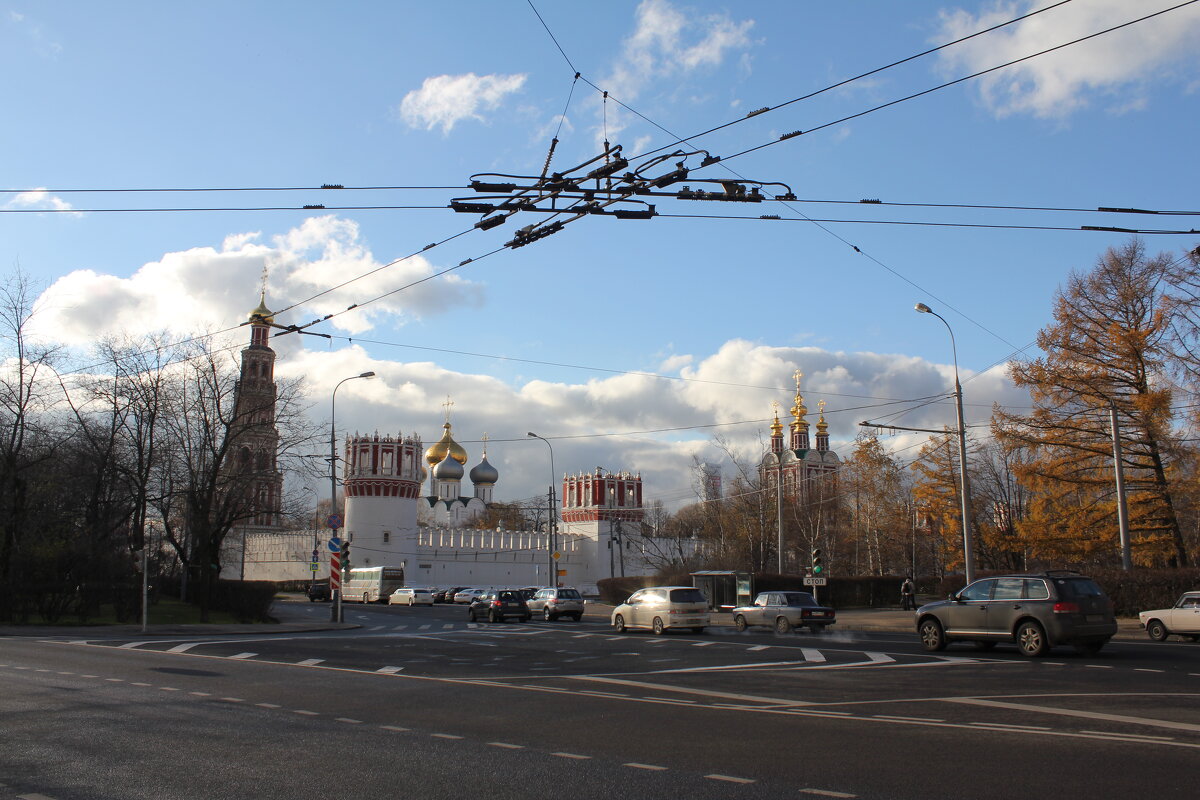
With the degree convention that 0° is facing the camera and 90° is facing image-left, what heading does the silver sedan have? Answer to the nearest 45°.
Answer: approximately 135°

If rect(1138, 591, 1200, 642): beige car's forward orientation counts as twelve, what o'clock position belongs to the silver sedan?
The silver sedan is roughly at 12 o'clock from the beige car.

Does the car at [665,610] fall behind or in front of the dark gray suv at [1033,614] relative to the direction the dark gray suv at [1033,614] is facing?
in front

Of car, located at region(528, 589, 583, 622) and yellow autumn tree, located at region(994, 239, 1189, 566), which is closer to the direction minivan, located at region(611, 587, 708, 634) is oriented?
the car

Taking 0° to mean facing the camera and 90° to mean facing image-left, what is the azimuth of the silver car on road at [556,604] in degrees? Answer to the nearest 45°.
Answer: approximately 135°

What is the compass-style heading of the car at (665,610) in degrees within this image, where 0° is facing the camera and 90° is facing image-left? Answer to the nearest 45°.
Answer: approximately 135°

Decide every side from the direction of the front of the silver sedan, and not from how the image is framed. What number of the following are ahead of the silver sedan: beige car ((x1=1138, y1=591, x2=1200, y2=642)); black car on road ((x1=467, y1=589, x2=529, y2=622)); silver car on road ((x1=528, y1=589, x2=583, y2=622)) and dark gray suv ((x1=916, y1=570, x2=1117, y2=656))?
2

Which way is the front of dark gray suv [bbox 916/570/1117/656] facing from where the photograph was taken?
facing away from the viewer and to the left of the viewer

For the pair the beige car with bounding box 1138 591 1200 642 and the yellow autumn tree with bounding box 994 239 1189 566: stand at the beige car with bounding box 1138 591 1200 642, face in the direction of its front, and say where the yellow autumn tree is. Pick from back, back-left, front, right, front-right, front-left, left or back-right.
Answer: right

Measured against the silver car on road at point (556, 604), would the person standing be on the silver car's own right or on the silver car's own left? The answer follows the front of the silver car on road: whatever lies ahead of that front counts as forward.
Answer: on the silver car's own right

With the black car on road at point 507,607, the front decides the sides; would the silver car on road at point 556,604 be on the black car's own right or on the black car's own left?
on the black car's own right

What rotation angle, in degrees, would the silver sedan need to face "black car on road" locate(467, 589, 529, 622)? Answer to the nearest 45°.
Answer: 0° — it already faces it

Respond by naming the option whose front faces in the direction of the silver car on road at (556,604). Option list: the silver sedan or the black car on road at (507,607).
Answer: the silver sedan
